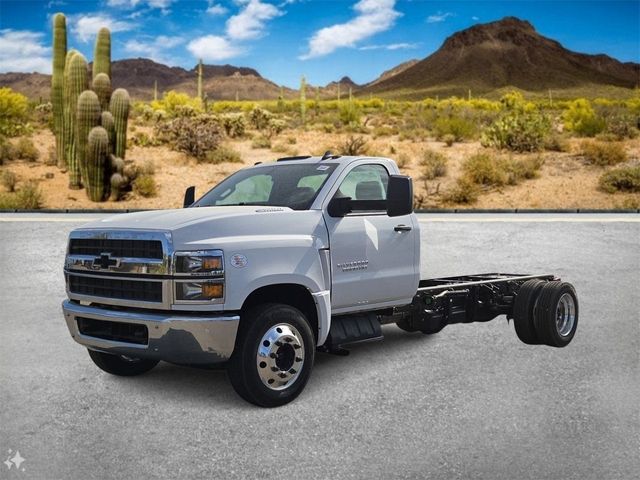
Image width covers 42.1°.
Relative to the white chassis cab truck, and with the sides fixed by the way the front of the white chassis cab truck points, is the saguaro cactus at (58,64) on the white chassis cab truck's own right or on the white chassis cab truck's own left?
on the white chassis cab truck's own right

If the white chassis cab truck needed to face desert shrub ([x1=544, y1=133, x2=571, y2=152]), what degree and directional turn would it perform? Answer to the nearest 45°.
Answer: approximately 135° to its right

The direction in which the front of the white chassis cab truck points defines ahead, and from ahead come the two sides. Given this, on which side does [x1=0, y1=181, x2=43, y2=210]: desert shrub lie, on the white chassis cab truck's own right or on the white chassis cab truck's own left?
on the white chassis cab truck's own right

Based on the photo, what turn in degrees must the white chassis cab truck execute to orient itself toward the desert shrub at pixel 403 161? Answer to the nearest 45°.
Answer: approximately 135° to its right

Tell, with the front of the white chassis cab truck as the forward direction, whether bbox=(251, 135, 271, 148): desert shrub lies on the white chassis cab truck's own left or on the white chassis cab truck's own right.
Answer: on the white chassis cab truck's own right

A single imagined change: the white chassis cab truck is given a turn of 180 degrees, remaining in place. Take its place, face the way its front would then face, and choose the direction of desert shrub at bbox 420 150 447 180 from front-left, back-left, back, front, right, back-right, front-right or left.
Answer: front-left

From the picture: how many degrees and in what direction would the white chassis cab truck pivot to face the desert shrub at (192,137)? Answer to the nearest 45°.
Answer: approximately 135° to its right

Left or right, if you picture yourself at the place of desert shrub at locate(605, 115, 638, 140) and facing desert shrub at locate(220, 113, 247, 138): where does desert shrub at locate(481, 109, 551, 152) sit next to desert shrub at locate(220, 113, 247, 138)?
left

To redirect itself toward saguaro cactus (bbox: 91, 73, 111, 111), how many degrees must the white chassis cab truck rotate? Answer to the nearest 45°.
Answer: approximately 135° to its right

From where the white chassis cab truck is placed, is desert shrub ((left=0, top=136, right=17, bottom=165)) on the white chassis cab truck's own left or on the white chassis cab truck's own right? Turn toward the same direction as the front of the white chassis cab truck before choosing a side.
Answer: on the white chassis cab truck's own right

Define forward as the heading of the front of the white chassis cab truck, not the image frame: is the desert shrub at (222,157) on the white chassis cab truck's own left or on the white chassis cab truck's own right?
on the white chassis cab truck's own right

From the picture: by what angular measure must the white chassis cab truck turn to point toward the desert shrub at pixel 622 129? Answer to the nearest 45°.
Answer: approximately 180°

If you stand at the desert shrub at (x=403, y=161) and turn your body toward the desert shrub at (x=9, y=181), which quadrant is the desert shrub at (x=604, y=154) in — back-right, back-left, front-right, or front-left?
back-left

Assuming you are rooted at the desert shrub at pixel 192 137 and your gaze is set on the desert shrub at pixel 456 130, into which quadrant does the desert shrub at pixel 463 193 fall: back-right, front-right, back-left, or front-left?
front-right

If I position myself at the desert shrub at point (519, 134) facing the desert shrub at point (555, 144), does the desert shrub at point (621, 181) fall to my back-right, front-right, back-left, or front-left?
front-right
